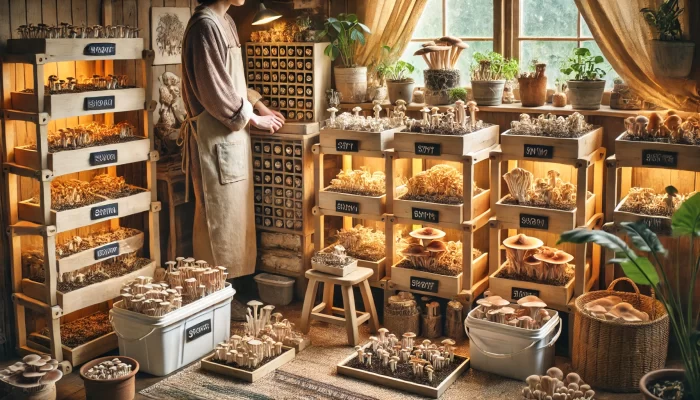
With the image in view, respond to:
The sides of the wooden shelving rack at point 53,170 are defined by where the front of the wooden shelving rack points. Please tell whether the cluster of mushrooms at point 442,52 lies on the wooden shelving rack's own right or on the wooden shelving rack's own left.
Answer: on the wooden shelving rack's own left

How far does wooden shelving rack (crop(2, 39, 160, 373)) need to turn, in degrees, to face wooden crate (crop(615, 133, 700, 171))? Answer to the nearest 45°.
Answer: approximately 45° to its left

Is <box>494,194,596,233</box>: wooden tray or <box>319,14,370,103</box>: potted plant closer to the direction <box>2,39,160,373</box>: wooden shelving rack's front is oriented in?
the wooden tray

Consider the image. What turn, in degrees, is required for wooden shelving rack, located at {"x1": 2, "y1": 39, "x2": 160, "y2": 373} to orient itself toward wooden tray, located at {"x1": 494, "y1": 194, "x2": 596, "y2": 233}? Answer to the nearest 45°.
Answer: approximately 45° to its left

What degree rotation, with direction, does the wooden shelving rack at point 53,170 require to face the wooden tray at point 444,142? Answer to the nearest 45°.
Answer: approximately 45° to its left

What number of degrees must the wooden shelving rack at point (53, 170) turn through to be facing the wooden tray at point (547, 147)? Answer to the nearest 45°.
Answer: approximately 45° to its left

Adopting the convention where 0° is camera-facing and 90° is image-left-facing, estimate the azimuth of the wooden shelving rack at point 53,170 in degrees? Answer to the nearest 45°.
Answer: approximately 315°

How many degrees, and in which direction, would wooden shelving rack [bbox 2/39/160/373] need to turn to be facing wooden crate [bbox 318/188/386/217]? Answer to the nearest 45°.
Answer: approximately 45° to its left

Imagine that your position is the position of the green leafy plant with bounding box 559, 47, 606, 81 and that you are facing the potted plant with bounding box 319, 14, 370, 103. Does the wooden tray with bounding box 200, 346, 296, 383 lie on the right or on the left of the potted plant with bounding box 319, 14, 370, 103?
left
